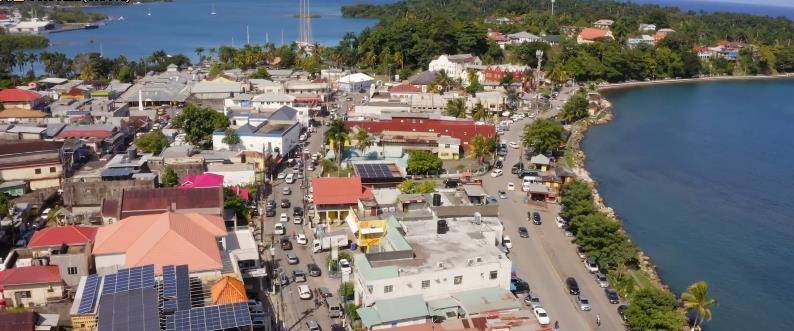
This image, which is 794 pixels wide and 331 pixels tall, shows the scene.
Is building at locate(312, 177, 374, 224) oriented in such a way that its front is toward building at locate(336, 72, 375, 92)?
no

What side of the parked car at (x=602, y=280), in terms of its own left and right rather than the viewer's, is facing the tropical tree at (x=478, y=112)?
back

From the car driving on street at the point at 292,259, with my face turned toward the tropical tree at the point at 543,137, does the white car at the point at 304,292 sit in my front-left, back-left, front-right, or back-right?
back-right

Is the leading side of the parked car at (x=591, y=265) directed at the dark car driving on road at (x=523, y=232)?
no

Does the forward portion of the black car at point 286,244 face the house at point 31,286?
no

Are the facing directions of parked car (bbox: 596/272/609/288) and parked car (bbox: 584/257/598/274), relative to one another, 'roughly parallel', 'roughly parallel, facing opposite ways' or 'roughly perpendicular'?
roughly parallel

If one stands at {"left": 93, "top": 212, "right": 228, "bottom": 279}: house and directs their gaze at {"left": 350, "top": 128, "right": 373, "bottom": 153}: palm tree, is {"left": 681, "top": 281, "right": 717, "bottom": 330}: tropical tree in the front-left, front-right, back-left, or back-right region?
front-right

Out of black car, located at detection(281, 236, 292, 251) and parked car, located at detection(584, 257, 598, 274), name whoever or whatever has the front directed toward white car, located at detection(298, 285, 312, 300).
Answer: the black car

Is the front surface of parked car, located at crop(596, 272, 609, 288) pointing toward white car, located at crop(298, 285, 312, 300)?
no
